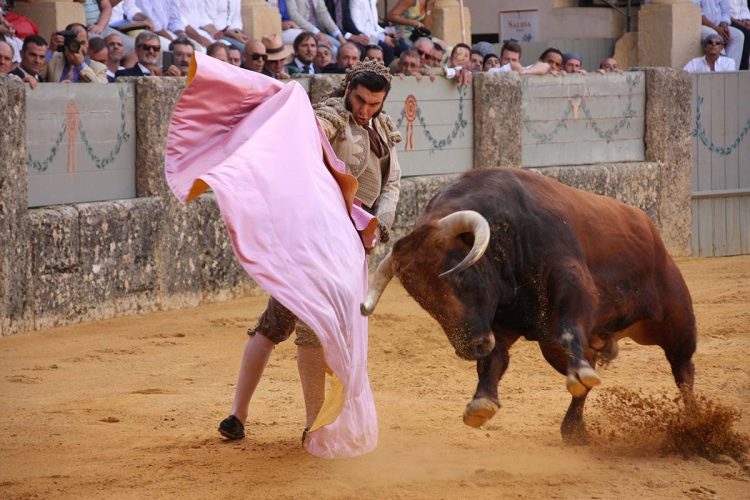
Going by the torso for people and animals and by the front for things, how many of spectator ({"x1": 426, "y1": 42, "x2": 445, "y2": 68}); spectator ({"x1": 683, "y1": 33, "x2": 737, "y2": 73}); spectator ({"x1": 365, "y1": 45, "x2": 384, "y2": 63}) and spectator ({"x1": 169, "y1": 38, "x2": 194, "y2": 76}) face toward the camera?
4

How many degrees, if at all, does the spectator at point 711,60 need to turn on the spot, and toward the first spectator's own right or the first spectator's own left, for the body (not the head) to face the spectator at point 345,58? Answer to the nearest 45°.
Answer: approximately 45° to the first spectator's own right

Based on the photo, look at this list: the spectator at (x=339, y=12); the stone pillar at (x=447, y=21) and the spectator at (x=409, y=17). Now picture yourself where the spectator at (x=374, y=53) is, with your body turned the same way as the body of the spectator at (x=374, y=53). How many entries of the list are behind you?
3

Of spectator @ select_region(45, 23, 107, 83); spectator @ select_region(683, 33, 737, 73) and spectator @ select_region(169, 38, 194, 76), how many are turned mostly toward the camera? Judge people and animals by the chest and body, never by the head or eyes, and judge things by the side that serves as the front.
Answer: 3

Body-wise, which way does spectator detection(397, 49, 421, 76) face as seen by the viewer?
toward the camera

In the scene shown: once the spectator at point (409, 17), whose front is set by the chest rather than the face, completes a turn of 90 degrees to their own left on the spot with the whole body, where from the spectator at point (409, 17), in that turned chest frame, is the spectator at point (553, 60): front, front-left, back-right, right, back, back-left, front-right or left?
right

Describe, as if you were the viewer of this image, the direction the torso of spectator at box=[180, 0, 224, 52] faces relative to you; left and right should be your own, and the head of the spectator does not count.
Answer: facing the viewer and to the right of the viewer

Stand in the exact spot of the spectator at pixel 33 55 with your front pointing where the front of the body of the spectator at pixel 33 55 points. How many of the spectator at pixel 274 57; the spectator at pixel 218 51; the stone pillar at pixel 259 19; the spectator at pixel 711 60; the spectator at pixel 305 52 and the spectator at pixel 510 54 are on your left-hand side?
6

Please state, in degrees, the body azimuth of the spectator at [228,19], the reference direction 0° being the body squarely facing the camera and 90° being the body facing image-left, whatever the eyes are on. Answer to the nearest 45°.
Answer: approximately 315°

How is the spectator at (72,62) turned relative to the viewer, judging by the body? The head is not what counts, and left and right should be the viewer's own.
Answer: facing the viewer

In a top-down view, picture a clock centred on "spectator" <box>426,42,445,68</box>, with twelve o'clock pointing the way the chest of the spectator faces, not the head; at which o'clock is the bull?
The bull is roughly at 12 o'clock from the spectator.

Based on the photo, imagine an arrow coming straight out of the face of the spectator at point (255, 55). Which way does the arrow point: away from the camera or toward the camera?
toward the camera

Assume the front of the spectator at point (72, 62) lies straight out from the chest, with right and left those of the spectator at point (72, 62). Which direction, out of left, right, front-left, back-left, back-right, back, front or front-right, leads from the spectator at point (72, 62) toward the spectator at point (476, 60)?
back-left

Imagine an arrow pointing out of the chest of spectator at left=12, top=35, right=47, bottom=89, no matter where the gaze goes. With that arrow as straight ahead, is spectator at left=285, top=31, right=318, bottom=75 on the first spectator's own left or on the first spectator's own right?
on the first spectator's own left

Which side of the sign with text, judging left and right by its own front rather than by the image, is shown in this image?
front
